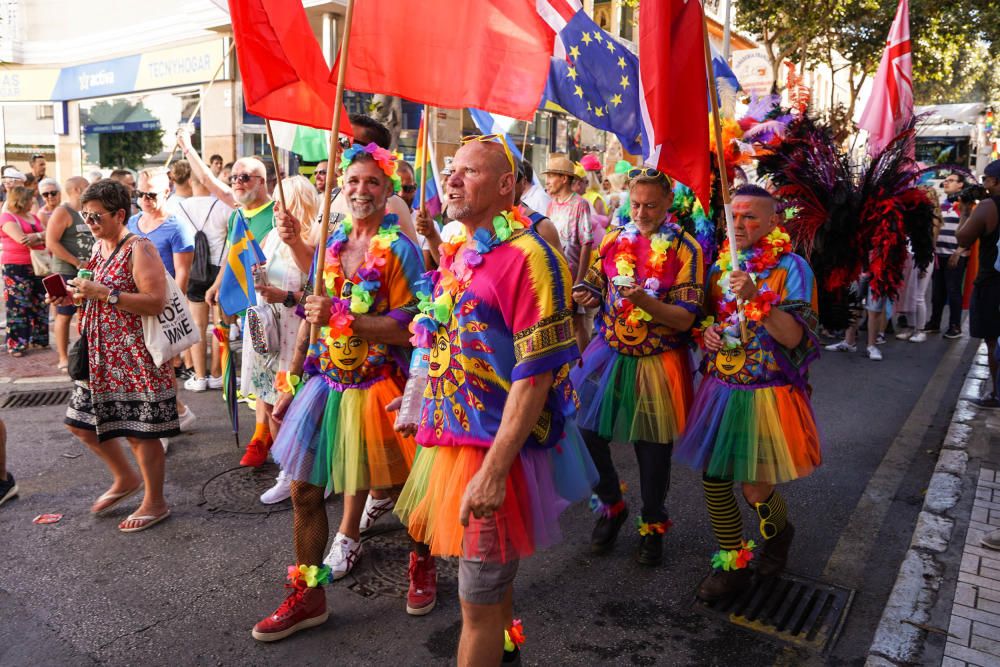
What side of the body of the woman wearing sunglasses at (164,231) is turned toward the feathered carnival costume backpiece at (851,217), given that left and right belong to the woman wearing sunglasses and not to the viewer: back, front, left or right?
left

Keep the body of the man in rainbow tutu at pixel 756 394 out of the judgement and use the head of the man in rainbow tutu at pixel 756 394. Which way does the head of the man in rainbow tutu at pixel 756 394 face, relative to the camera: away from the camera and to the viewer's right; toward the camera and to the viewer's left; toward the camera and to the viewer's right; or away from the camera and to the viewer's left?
toward the camera and to the viewer's left

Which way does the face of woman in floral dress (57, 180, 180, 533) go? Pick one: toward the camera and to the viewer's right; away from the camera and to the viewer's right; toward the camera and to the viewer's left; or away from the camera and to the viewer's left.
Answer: toward the camera and to the viewer's left

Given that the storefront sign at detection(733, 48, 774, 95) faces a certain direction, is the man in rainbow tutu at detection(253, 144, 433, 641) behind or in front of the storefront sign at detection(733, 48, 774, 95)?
in front

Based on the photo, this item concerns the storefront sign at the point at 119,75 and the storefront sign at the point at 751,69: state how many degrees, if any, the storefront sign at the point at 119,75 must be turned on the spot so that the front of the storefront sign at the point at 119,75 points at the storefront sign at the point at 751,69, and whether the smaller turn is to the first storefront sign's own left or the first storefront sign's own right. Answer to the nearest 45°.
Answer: approximately 90° to the first storefront sign's own left

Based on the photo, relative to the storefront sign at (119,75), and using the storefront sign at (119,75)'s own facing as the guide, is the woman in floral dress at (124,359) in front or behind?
in front

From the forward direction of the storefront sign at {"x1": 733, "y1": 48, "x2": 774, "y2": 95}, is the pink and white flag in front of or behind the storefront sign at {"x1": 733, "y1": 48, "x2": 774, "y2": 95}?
in front

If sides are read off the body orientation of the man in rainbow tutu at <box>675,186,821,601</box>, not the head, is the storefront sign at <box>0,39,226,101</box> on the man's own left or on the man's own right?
on the man's own right
